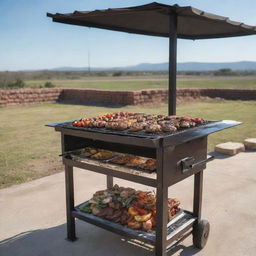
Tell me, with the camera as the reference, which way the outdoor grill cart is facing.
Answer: facing the viewer and to the left of the viewer
